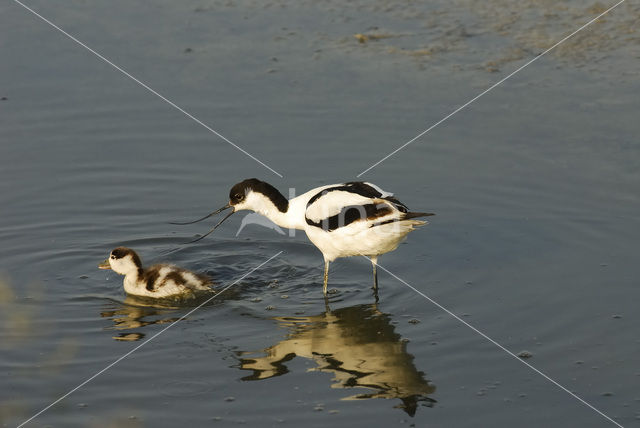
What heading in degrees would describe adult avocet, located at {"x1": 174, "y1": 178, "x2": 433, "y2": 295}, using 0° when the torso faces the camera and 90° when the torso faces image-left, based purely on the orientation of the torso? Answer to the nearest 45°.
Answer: approximately 90°

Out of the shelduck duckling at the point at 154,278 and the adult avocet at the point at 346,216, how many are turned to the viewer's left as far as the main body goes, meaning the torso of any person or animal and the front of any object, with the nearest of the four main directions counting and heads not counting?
2

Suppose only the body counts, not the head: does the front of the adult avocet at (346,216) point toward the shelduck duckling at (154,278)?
yes
